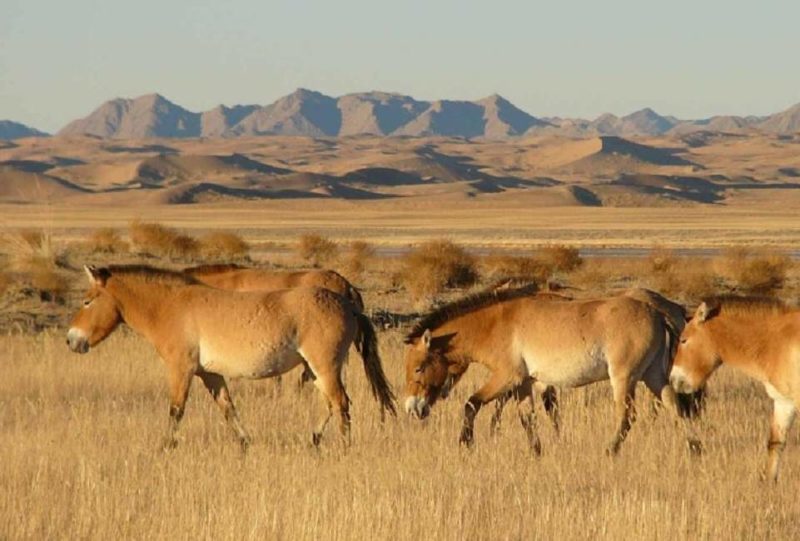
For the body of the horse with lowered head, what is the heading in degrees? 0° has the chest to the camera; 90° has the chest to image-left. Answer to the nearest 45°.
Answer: approximately 90°

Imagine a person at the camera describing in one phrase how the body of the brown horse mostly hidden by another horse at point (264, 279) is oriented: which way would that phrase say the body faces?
to the viewer's left

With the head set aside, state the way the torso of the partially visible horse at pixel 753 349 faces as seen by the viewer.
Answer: to the viewer's left

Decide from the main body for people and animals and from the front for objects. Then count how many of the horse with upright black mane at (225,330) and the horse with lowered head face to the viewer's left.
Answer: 2

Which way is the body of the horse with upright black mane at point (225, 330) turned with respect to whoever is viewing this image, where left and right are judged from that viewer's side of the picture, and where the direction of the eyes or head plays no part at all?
facing to the left of the viewer
